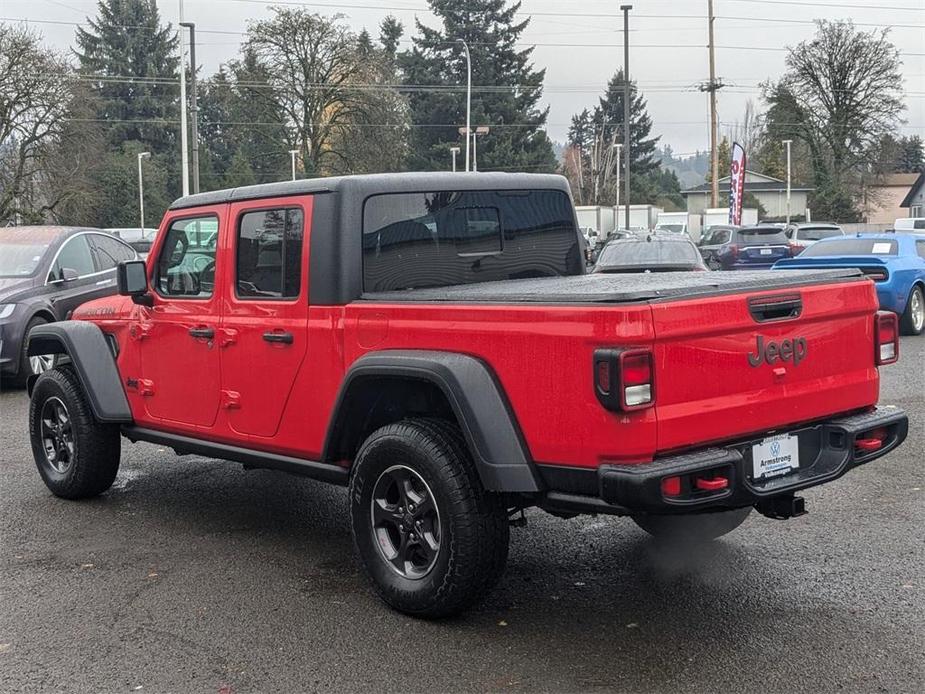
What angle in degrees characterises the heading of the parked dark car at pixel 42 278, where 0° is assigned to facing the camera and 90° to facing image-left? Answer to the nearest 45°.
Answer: approximately 45°

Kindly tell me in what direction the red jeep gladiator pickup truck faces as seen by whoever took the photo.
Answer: facing away from the viewer and to the left of the viewer

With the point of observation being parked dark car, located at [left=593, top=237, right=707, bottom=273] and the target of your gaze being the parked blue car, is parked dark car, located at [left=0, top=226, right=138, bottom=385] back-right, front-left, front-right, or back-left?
back-right

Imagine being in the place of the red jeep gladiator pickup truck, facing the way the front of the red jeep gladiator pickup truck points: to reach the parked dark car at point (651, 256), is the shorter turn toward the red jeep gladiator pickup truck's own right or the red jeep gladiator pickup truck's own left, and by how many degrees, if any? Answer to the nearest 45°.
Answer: approximately 45° to the red jeep gladiator pickup truck's own right

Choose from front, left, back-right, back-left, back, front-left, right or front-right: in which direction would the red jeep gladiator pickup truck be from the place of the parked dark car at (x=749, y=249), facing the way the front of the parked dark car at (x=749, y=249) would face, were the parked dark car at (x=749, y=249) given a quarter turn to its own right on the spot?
back-right

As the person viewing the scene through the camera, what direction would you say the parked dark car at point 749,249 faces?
facing away from the viewer and to the left of the viewer

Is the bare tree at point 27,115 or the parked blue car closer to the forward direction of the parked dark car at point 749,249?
the bare tree
